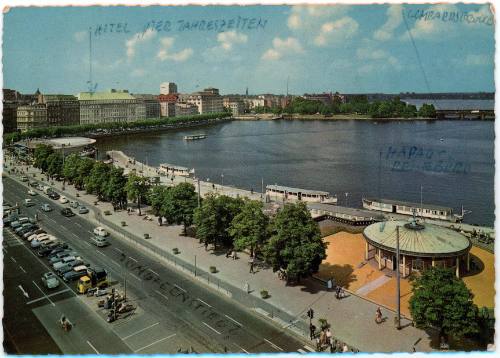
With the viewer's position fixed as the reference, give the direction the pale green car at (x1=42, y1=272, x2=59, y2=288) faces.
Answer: facing the viewer and to the right of the viewer

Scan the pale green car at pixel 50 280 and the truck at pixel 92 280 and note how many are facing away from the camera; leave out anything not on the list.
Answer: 0

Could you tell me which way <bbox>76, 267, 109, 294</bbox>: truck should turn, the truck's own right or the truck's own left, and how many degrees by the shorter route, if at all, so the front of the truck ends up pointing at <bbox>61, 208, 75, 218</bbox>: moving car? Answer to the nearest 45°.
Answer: approximately 135° to the truck's own right

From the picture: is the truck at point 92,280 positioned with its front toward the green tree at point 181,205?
no

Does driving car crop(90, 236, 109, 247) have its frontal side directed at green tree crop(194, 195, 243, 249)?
no

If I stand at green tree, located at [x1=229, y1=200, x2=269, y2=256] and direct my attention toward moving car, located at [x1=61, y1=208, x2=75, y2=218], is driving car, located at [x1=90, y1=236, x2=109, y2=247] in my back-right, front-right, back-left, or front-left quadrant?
front-left

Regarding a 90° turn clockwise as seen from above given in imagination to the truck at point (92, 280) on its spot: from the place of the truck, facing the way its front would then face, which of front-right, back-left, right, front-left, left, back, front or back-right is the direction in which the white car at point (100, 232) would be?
front-right

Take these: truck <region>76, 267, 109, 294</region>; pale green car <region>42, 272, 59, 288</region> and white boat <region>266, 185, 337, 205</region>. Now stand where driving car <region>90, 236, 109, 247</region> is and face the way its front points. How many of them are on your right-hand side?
1

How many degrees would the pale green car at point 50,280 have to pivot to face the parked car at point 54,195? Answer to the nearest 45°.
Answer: approximately 135° to its left

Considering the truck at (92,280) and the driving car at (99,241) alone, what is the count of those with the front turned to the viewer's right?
0

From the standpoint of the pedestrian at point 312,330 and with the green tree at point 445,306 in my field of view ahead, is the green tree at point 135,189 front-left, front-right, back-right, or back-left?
back-left

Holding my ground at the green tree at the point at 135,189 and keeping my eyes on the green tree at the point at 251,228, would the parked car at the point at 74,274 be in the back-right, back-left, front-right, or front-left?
front-right

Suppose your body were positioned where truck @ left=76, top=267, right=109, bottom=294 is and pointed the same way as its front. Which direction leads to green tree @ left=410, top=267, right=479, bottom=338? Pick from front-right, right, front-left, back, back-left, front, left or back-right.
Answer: left
